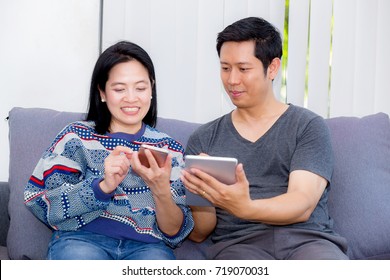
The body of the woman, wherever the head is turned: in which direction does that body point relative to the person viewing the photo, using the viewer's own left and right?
facing the viewer

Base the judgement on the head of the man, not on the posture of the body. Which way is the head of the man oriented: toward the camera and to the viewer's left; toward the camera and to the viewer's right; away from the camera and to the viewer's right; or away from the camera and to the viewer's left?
toward the camera and to the viewer's left
